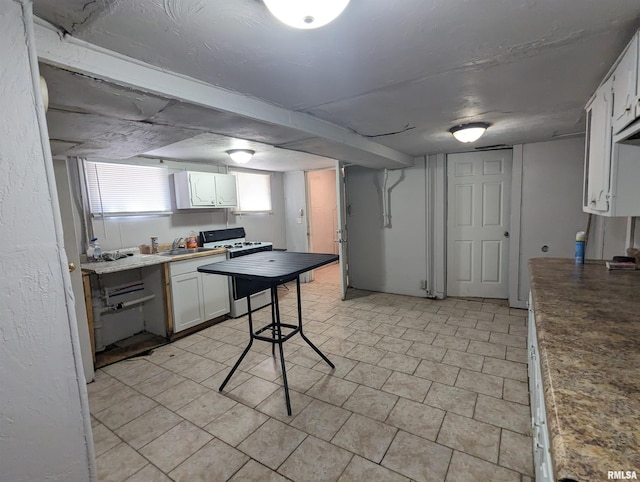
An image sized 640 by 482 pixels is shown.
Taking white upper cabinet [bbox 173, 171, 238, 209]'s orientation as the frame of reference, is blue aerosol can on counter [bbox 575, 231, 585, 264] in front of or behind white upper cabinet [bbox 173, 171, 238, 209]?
in front

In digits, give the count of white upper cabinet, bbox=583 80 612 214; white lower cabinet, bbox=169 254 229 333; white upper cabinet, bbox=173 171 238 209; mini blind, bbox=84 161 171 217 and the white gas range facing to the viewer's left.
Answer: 1

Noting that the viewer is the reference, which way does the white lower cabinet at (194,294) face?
facing the viewer and to the right of the viewer

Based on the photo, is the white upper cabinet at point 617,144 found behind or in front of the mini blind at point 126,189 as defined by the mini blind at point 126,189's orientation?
in front

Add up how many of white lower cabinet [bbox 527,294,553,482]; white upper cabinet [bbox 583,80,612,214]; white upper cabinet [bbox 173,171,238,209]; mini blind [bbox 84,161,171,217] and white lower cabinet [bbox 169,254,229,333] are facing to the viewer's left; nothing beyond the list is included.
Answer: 2

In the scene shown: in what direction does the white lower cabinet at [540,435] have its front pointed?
to the viewer's left

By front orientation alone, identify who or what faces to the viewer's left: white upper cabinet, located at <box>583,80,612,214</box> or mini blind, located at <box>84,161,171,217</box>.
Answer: the white upper cabinet

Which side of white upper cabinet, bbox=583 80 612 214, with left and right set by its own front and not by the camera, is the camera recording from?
left

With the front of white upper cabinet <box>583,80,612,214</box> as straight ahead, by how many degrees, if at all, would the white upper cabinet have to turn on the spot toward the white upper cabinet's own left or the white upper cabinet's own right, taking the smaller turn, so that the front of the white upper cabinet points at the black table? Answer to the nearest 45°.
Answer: approximately 45° to the white upper cabinet's own left

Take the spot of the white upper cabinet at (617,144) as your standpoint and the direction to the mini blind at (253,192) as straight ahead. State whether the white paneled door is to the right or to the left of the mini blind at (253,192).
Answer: right

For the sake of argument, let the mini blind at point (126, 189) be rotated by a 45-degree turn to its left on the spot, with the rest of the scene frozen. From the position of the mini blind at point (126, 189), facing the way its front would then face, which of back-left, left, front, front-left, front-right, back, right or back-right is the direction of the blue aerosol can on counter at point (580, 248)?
front-right

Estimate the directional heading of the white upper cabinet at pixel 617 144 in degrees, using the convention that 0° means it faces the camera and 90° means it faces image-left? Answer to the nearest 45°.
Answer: approximately 90°

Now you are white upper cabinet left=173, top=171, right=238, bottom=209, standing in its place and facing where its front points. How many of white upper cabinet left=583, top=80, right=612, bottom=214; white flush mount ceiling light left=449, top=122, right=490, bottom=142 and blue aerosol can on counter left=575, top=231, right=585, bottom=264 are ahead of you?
3
